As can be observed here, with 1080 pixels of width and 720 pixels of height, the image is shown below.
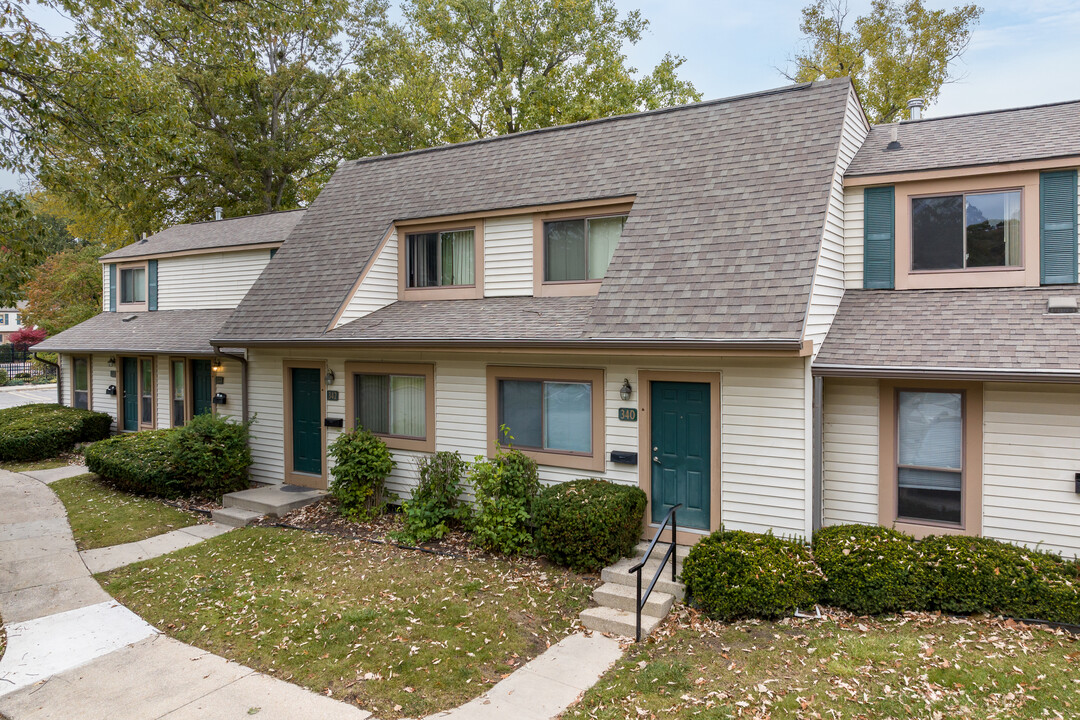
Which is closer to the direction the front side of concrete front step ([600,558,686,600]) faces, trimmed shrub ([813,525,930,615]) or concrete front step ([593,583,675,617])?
the concrete front step

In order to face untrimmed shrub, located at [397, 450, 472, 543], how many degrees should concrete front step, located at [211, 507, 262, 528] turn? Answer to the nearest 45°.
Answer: approximately 90° to its left

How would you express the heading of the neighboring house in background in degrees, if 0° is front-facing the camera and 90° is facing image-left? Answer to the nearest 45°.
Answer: approximately 45°

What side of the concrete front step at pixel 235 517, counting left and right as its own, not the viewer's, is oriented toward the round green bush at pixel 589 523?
left

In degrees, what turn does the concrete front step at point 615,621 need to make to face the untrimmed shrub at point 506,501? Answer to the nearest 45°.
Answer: approximately 90° to its right

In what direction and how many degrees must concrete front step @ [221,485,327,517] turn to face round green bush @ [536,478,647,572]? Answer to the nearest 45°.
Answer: approximately 90° to its left

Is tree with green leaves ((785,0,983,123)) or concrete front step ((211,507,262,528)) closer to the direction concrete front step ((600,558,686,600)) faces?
the concrete front step

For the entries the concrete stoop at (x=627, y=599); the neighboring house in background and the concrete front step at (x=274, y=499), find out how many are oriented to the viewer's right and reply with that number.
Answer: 0

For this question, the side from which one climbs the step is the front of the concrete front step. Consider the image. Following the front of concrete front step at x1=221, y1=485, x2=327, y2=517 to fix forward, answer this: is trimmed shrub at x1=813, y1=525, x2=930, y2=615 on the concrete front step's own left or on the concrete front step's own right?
on the concrete front step's own left

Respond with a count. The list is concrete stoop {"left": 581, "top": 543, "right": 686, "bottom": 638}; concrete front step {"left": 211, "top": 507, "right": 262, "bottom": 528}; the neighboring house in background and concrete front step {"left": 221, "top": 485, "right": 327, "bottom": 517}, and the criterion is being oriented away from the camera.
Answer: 0

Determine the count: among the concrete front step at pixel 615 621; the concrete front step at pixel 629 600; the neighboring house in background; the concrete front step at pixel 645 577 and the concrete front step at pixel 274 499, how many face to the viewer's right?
0

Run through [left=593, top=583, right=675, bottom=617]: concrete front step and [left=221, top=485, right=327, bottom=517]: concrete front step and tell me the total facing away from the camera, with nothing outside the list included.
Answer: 0

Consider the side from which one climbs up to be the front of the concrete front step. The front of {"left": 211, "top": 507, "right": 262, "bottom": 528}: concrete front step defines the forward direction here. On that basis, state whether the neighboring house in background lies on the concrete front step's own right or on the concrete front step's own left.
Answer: on the concrete front step's own right

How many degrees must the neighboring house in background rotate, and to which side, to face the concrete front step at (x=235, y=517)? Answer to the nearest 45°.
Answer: approximately 45° to its left

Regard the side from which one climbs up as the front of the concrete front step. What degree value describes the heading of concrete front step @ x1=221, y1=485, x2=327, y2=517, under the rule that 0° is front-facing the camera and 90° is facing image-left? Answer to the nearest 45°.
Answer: approximately 45°

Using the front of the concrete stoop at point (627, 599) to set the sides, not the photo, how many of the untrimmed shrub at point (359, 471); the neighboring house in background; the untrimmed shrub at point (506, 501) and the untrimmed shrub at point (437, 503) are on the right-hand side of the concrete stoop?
4

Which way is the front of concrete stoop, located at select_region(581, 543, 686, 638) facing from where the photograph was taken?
facing the viewer and to the left of the viewer

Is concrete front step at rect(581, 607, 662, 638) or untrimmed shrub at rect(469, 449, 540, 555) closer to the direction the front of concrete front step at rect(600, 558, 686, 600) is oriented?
the concrete front step

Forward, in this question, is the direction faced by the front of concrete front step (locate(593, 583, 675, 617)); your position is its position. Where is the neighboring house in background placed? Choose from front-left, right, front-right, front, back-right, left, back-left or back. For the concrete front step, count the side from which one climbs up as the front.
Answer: right

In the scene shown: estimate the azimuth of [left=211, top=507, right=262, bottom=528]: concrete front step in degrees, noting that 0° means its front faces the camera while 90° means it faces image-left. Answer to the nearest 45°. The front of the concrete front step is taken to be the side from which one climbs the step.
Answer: approximately 45°
